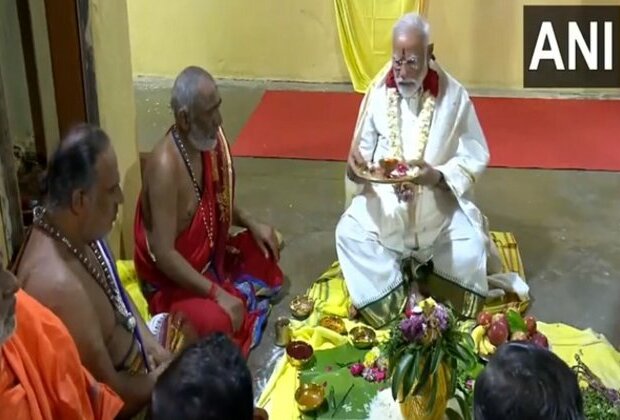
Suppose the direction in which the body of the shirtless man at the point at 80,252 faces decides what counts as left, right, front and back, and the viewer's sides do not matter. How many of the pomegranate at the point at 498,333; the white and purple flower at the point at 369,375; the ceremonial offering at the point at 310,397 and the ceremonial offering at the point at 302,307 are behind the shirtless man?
0

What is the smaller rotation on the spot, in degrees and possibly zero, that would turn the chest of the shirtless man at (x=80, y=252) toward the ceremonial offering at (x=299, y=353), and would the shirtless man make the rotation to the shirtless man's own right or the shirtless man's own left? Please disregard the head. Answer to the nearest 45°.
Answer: approximately 45° to the shirtless man's own left

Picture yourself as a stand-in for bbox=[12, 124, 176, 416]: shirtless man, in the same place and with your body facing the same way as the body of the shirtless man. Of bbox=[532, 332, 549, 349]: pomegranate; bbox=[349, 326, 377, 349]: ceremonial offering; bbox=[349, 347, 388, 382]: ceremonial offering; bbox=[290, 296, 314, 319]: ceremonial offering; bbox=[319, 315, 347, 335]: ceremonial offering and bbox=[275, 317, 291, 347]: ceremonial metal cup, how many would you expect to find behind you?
0

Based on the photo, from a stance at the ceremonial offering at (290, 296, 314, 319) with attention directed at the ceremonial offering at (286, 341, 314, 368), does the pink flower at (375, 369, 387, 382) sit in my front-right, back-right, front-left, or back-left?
front-left

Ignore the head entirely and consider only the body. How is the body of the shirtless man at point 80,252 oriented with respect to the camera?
to the viewer's right

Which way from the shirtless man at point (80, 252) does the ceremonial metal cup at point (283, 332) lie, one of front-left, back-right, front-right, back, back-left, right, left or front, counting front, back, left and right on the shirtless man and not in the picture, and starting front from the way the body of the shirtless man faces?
front-left

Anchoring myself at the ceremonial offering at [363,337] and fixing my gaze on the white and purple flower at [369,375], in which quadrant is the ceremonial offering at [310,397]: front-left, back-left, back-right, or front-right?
front-right

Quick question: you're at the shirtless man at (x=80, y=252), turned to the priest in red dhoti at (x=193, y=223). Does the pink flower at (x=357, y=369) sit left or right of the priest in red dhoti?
right

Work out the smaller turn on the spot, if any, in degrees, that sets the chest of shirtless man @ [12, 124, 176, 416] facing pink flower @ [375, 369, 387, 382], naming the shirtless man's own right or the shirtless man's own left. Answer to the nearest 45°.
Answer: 0° — they already face it

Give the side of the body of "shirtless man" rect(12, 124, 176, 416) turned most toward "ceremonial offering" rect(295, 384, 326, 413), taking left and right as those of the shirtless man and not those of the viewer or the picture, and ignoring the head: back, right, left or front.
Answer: front
